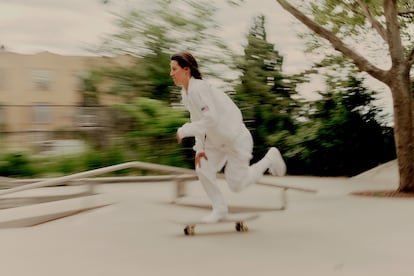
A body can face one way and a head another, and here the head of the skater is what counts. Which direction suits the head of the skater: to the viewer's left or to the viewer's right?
to the viewer's left

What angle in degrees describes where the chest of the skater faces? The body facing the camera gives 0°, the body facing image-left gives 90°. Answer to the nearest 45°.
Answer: approximately 90°

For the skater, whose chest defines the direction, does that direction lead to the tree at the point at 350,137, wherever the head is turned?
no

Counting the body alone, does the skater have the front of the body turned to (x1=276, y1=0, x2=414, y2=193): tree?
no

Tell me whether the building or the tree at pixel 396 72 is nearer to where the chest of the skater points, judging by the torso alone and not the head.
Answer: the building

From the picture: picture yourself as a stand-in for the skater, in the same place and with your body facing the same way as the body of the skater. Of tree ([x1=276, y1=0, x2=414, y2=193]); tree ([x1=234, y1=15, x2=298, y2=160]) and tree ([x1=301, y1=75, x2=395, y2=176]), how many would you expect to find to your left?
0

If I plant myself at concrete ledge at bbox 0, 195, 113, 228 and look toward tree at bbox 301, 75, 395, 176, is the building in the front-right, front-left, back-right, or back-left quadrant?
front-left

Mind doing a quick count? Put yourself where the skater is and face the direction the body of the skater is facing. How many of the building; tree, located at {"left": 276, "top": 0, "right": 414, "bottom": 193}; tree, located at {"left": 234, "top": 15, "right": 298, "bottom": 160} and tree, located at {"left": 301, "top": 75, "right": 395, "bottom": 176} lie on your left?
0

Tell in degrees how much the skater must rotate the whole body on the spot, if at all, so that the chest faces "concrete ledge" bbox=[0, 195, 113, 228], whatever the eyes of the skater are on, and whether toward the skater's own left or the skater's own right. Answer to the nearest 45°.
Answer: approximately 45° to the skater's own right

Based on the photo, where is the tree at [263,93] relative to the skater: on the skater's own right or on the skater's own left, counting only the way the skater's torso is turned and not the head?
on the skater's own right

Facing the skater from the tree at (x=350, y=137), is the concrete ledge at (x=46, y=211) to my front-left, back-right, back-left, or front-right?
front-right

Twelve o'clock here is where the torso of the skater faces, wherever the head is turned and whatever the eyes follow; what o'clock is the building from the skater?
The building is roughly at 2 o'clock from the skater.

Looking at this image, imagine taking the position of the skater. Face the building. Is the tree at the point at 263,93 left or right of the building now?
right

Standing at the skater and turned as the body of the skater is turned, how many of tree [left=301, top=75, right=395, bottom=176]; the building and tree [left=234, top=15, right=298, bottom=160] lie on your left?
0

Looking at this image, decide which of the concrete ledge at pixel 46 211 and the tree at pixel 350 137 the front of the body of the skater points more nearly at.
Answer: the concrete ledge
